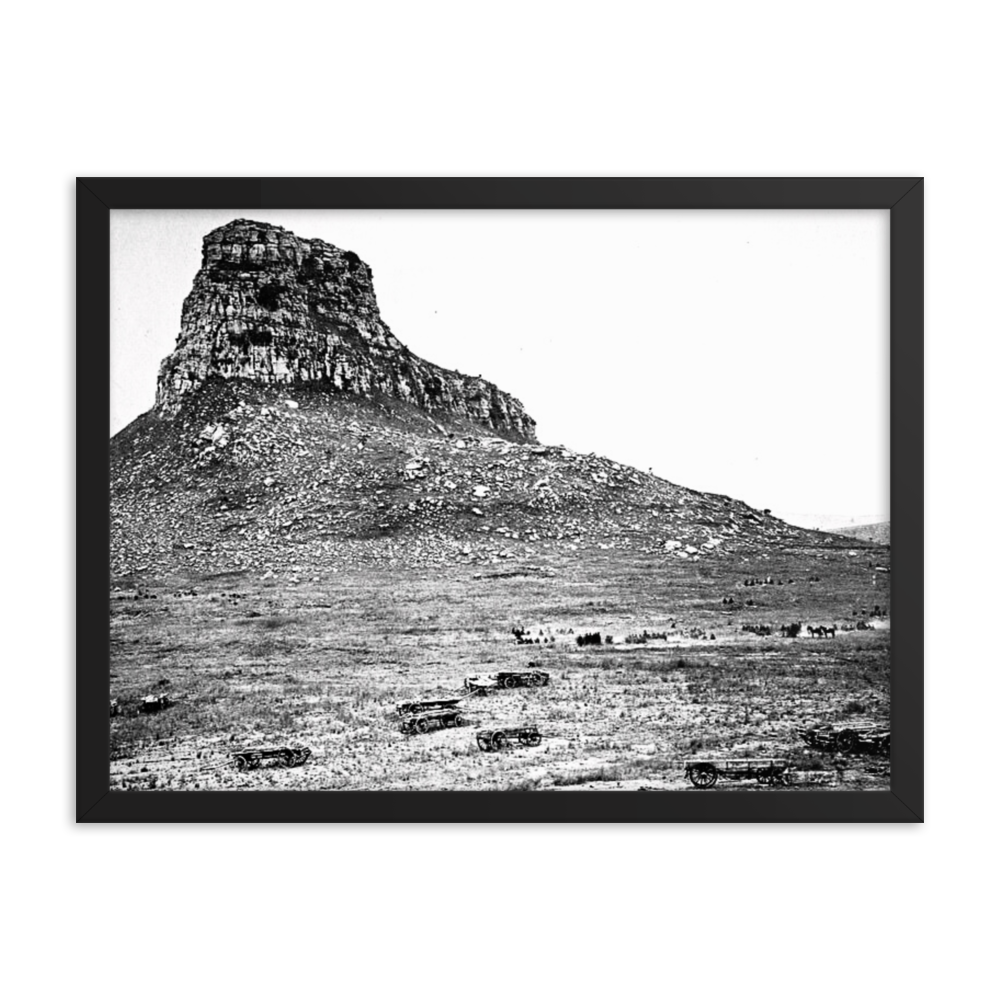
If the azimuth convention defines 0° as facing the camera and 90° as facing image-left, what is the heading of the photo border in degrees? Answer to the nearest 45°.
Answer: approximately 0°
